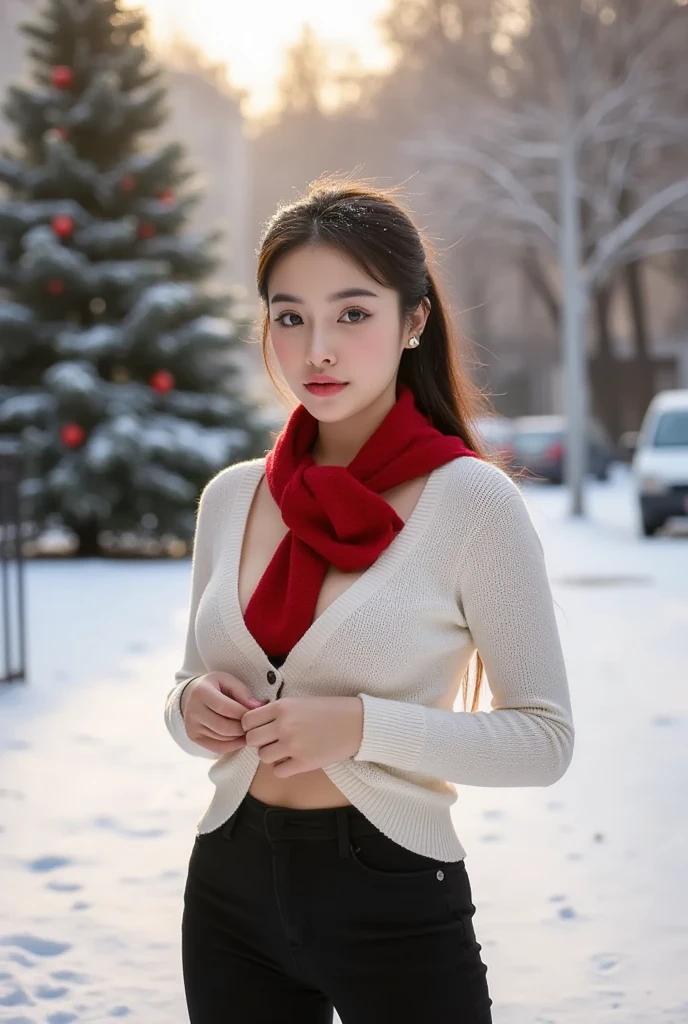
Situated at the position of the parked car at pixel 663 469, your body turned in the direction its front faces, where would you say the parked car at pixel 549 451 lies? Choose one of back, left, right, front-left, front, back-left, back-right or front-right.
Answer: back

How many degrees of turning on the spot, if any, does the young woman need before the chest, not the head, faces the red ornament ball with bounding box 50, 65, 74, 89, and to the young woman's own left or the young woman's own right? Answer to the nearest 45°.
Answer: approximately 135° to the young woman's own right

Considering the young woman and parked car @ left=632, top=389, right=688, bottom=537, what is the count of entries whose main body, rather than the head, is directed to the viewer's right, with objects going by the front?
0

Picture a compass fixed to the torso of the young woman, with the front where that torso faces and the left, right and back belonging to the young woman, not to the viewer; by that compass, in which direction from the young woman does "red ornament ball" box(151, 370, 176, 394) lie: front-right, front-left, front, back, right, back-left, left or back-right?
back-right

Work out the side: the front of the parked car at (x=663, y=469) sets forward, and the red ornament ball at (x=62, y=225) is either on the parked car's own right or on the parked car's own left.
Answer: on the parked car's own right

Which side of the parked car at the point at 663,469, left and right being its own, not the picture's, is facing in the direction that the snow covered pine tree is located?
right

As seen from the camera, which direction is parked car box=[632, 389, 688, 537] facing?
toward the camera

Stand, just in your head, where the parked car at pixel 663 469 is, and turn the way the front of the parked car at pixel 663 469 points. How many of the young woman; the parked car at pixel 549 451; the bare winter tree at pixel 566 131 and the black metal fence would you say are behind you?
2

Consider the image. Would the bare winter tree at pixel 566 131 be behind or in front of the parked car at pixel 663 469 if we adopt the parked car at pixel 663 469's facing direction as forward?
behind

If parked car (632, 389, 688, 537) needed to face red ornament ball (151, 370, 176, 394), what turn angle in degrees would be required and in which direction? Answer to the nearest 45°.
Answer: approximately 45° to its right

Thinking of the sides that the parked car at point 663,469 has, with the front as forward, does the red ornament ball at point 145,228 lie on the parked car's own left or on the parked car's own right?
on the parked car's own right
